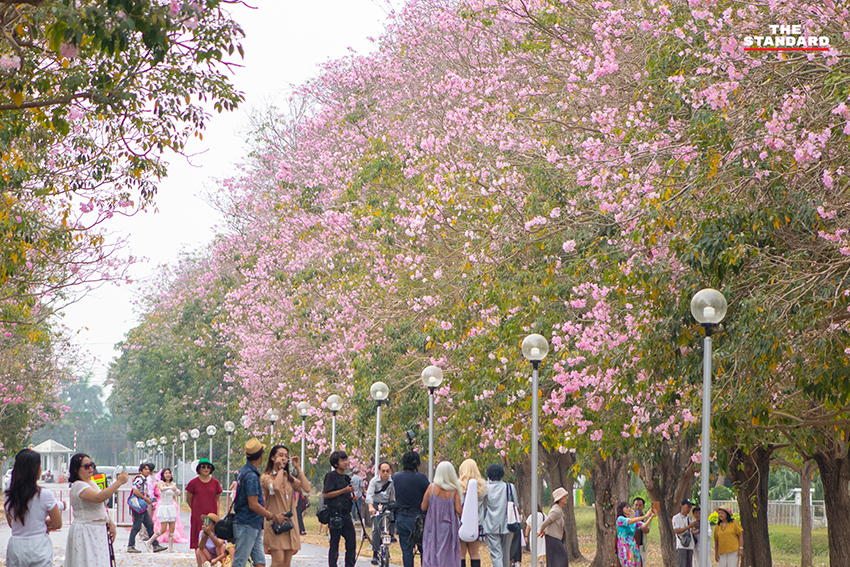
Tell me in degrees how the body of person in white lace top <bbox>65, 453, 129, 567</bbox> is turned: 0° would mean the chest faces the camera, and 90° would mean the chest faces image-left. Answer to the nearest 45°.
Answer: approximately 270°

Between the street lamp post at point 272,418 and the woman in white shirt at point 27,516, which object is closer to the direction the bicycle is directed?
the woman in white shirt

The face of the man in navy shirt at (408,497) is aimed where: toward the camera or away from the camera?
away from the camera

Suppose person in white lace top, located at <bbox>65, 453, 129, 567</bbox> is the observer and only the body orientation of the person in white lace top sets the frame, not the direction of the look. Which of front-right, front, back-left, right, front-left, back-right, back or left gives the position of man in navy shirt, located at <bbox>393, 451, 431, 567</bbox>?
front-left

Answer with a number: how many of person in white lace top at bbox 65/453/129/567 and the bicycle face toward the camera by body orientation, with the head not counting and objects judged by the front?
1

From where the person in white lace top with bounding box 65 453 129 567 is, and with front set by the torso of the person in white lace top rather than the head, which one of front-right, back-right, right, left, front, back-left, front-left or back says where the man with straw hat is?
front-left

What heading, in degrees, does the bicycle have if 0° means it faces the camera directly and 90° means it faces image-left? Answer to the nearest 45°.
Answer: approximately 0°

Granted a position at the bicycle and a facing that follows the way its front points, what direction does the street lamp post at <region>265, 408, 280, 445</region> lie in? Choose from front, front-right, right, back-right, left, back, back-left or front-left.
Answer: back

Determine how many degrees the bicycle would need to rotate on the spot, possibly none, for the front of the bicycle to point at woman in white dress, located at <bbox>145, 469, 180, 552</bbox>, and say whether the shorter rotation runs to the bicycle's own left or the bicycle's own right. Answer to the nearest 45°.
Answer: approximately 135° to the bicycle's own right

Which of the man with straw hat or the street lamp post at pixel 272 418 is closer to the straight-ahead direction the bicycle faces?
the man with straw hat

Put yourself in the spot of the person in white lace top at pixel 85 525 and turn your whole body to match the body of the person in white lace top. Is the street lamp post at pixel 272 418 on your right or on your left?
on your left

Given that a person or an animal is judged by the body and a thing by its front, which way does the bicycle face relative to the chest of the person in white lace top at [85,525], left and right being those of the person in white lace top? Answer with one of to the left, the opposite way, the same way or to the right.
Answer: to the right
